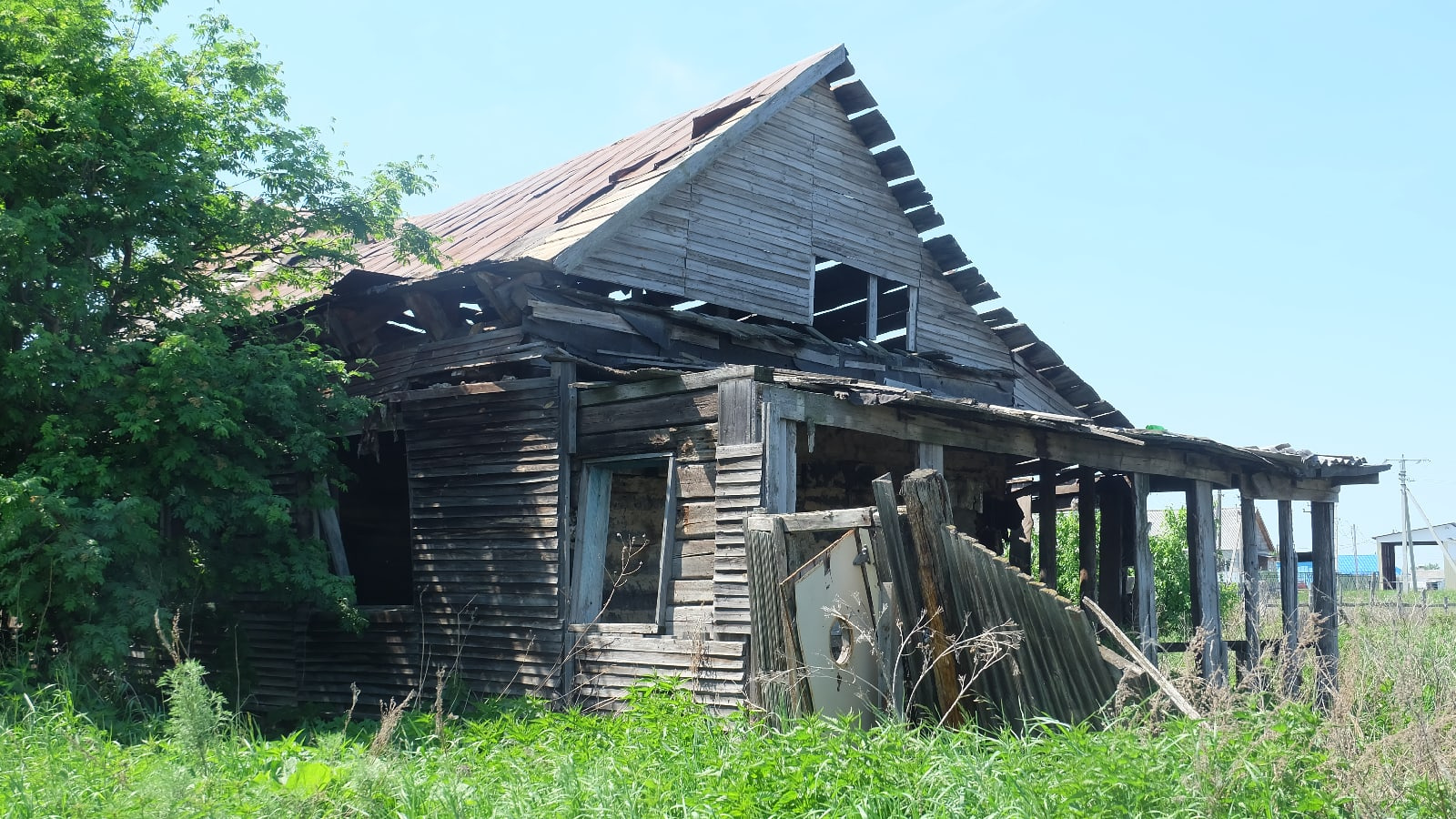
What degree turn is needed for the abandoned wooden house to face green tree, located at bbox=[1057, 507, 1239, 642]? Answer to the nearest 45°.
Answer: approximately 90° to its left

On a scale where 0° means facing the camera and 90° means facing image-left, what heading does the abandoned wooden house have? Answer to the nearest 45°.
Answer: approximately 315°

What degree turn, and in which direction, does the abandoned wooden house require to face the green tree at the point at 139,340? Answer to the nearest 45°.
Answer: approximately 90° to its right

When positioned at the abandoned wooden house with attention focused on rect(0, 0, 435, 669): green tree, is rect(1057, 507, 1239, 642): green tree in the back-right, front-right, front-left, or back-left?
back-right
